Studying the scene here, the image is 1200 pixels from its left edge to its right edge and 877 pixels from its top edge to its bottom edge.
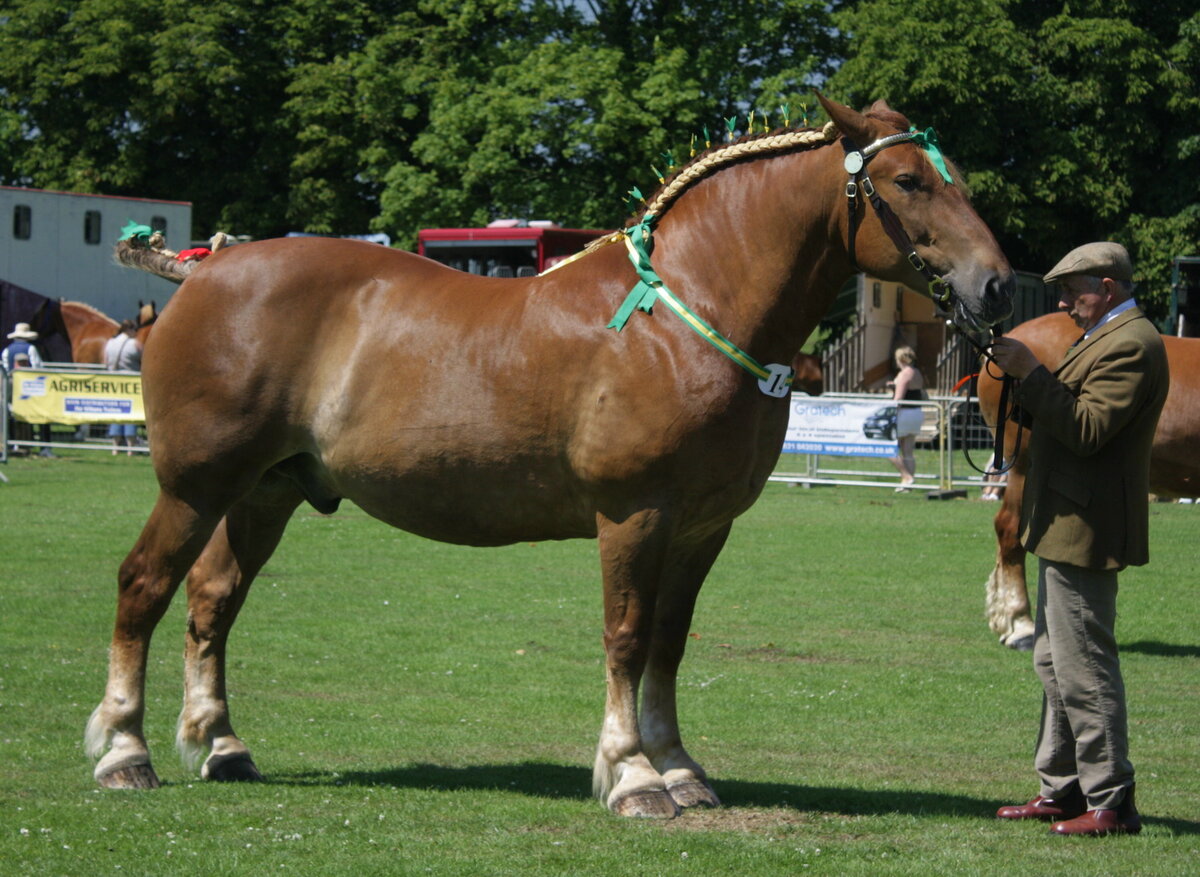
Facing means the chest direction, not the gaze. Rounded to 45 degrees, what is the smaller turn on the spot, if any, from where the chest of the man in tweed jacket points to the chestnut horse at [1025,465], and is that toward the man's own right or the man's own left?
approximately 90° to the man's own right

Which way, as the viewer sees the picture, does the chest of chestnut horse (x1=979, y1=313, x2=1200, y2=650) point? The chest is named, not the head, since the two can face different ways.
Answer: to the viewer's right

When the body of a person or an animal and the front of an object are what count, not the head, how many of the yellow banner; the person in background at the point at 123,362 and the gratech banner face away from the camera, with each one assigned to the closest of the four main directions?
1

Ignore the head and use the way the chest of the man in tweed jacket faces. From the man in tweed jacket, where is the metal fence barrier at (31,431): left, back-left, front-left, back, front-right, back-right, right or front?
front-right

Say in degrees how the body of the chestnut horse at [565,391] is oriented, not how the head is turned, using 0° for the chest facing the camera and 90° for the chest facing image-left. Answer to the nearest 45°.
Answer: approximately 270°

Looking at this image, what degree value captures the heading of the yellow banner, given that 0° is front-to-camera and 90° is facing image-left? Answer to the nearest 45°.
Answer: approximately 0°

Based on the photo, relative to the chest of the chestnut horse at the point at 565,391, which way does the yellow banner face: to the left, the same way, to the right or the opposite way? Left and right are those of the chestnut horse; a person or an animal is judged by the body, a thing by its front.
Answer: to the right

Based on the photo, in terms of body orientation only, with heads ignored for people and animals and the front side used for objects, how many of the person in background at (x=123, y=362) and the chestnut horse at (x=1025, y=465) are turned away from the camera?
1
